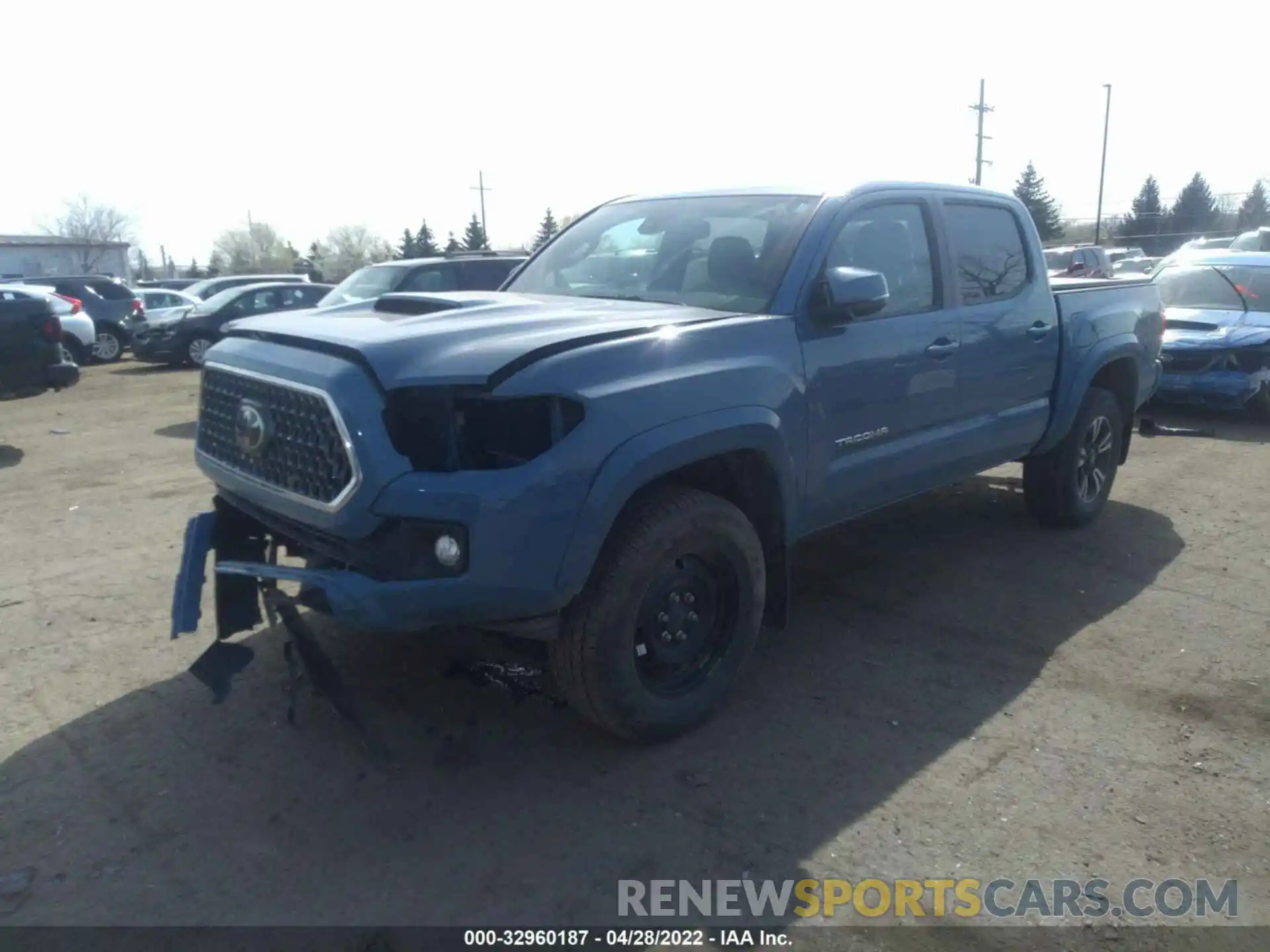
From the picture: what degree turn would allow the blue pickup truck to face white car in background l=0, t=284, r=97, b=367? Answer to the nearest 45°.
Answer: approximately 90° to its right

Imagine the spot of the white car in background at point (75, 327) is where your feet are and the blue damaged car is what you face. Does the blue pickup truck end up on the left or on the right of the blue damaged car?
right

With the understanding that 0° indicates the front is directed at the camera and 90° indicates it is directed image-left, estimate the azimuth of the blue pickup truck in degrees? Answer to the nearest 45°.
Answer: approximately 45°

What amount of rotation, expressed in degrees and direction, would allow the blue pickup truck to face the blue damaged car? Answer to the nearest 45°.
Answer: approximately 180°

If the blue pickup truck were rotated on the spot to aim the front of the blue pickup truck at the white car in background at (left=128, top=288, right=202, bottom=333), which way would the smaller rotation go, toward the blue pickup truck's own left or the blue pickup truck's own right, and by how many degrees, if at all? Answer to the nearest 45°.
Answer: approximately 90° to the blue pickup truck's own right

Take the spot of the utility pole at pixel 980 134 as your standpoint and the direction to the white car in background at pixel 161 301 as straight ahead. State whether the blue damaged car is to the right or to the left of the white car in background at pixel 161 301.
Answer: left

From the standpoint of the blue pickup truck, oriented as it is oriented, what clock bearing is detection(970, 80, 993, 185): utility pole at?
The utility pole is roughly at 5 o'clock from the blue pickup truck.
